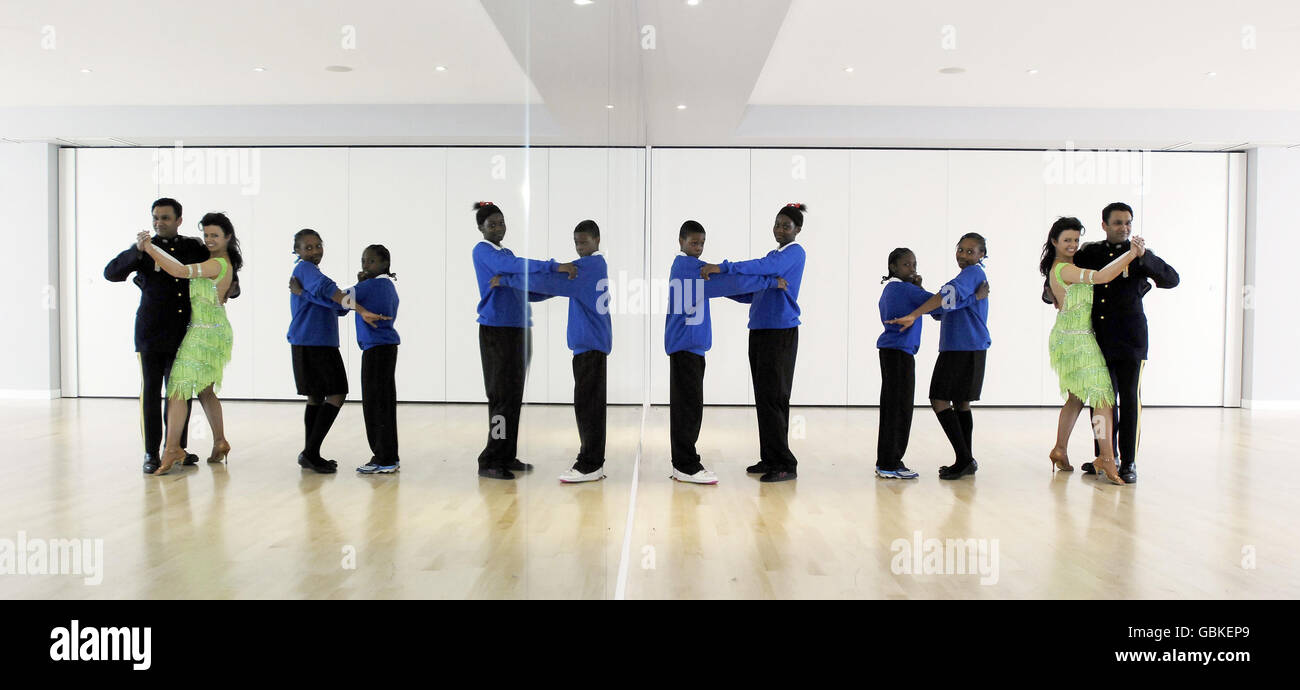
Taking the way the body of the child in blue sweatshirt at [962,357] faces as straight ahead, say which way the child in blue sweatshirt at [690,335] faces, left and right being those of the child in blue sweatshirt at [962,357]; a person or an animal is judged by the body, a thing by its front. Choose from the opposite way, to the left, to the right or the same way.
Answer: the opposite way

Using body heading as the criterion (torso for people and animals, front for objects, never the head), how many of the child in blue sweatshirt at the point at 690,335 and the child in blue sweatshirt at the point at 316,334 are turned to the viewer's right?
2

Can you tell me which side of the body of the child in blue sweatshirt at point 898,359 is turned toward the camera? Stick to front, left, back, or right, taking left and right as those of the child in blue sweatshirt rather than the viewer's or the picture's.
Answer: right

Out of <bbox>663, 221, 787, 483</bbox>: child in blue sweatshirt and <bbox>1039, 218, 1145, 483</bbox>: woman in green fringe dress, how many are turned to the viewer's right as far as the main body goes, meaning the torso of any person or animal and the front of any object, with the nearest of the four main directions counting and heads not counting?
2

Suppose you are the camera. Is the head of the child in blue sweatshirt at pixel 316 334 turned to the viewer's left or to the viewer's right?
to the viewer's right

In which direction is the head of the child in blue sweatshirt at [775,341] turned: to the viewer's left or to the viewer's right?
to the viewer's left

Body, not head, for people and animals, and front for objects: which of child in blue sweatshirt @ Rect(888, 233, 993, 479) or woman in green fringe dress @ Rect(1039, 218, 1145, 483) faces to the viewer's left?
the child in blue sweatshirt

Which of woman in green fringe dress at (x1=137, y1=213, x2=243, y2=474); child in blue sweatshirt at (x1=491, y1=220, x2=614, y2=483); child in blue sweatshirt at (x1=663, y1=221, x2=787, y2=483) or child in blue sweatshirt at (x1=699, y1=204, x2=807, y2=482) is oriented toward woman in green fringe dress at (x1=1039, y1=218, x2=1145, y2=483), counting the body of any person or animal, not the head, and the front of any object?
child in blue sweatshirt at (x1=663, y1=221, x2=787, y2=483)

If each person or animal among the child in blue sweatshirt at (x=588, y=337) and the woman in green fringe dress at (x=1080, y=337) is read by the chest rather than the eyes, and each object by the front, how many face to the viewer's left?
1

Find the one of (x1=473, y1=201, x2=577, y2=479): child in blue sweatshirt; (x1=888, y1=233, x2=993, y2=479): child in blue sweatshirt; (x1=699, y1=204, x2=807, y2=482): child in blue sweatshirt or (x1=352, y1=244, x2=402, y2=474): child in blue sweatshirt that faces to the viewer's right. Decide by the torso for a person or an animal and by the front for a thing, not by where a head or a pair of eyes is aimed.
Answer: (x1=473, y1=201, x2=577, y2=479): child in blue sweatshirt

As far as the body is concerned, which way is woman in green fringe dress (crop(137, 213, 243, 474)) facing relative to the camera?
to the viewer's left

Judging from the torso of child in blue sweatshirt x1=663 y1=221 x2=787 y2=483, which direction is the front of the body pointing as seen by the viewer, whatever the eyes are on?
to the viewer's right

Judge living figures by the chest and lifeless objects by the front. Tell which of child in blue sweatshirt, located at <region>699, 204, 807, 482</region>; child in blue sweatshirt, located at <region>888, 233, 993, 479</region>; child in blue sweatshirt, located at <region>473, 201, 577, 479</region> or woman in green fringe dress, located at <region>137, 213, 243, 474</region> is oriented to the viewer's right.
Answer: child in blue sweatshirt, located at <region>473, 201, 577, 479</region>

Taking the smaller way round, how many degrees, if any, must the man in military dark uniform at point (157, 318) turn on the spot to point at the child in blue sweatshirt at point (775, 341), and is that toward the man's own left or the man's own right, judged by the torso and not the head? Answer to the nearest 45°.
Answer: approximately 45° to the man's own left

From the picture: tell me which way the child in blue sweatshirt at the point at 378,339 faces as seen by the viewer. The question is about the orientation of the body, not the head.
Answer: to the viewer's left
